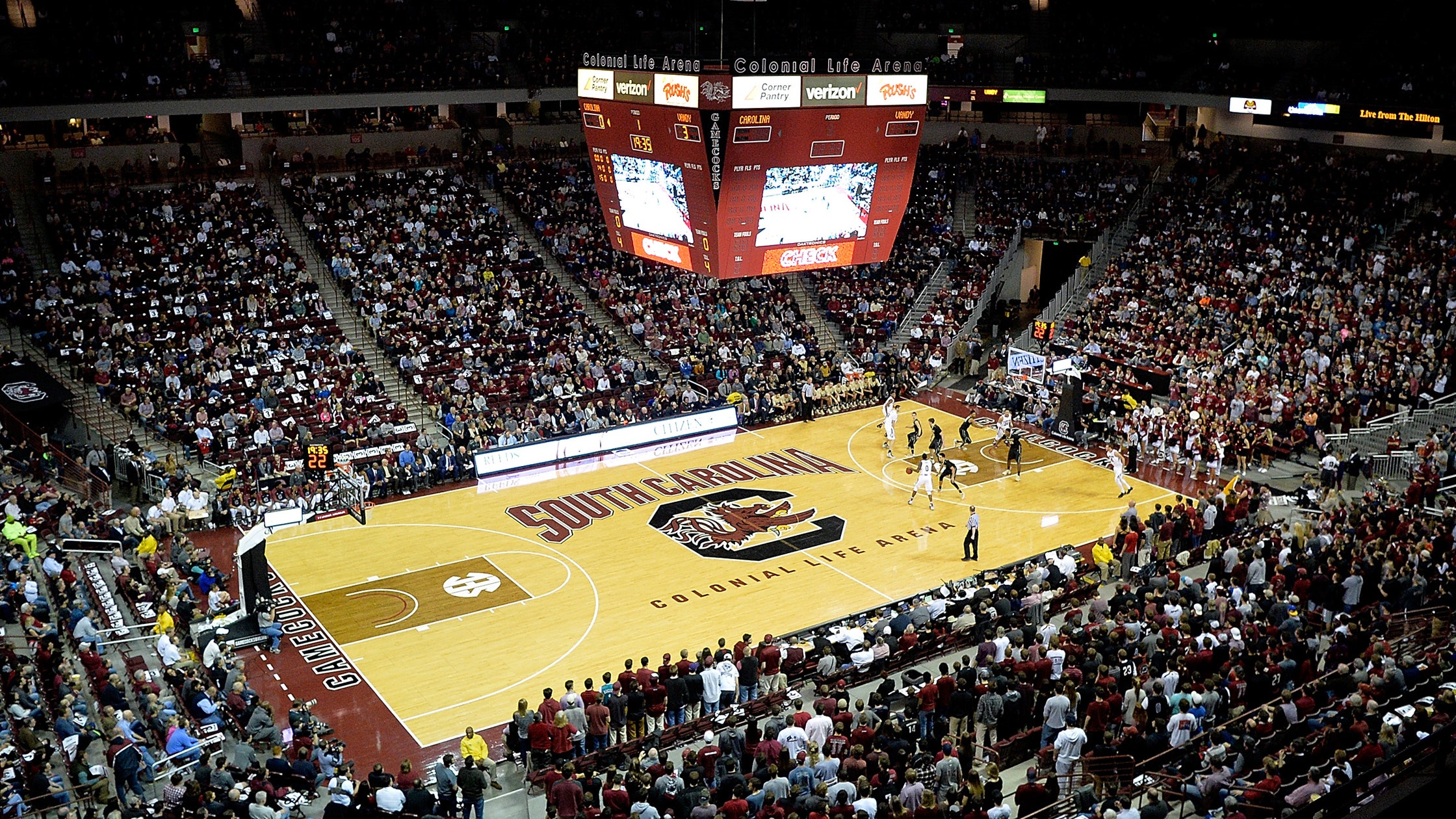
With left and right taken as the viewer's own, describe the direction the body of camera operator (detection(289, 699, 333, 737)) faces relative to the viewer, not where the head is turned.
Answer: facing to the right of the viewer

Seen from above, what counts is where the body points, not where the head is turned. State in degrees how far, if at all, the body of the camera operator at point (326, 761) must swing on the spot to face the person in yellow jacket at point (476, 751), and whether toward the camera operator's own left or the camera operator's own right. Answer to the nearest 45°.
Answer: approximately 45° to the camera operator's own right

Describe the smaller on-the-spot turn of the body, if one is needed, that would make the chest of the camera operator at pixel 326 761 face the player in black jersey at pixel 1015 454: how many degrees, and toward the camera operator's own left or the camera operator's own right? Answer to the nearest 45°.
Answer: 0° — they already face them

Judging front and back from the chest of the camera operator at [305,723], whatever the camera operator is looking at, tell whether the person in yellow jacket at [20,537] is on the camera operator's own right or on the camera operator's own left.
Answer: on the camera operator's own left

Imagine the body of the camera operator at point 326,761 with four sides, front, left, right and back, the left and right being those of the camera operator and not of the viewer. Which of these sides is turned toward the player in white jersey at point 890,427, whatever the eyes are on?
front

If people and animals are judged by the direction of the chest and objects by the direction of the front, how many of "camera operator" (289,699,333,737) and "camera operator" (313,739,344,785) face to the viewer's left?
0

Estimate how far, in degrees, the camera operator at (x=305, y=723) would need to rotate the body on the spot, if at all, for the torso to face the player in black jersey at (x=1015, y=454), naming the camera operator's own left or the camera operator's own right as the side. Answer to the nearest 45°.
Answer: approximately 45° to the camera operator's own left

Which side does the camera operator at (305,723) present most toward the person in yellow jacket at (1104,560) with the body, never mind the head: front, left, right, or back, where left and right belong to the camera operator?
front

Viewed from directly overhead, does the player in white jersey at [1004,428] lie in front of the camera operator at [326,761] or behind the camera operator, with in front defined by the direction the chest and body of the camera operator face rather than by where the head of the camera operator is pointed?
in front

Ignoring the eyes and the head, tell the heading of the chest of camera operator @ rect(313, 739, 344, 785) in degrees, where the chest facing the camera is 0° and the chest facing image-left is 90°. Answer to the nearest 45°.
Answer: approximately 225°

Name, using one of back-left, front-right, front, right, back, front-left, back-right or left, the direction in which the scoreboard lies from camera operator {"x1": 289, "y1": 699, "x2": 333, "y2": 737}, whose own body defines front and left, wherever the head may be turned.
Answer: front-left

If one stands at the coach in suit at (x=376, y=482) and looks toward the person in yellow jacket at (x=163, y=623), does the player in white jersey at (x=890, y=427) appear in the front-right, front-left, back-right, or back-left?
back-left

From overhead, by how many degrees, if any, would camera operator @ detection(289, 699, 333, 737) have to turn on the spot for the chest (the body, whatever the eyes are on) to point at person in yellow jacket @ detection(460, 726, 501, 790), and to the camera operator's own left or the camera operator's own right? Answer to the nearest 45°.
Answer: approximately 45° to the camera operator's own right

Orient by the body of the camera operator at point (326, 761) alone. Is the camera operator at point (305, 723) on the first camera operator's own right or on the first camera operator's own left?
on the first camera operator's own left

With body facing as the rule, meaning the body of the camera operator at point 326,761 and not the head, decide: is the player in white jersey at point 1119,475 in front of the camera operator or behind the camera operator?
in front
